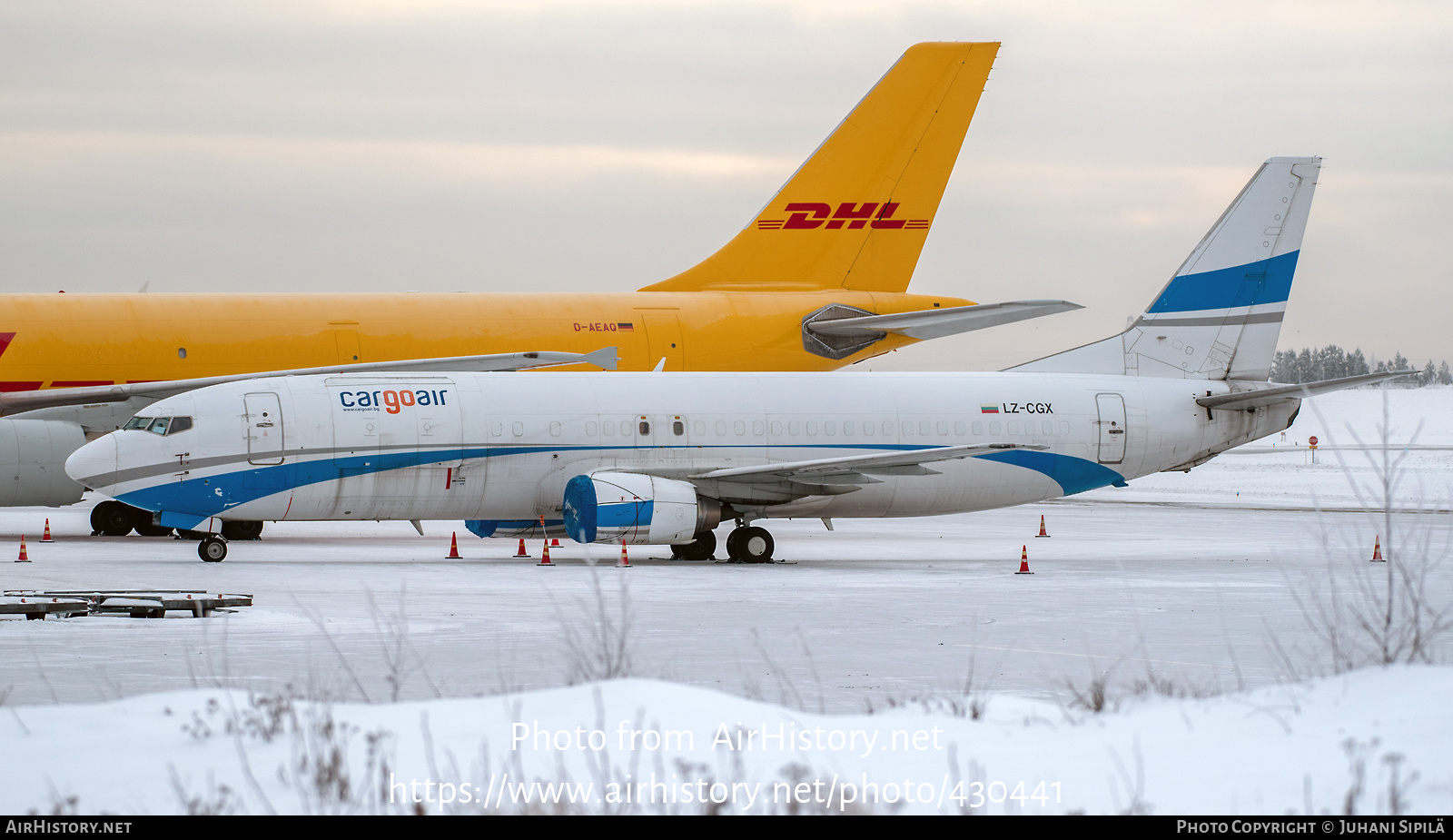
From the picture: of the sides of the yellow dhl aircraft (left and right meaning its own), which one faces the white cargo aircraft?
left

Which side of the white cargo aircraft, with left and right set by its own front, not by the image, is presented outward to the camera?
left

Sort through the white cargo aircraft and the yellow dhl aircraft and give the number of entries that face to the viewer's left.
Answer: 2

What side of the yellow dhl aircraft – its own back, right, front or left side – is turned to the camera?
left

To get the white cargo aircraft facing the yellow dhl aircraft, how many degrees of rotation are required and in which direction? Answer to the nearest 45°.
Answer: approximately 90° to its right
